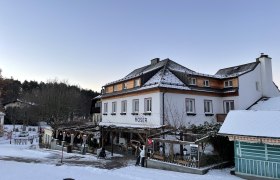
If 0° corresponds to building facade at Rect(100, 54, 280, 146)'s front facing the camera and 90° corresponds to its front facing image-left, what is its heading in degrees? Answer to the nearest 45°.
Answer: approximately 45°

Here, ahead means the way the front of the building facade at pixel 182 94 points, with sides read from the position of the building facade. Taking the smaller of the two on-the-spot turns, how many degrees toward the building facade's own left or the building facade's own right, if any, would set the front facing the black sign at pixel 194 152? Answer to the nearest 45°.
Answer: approximately 45° to the building facade's own left

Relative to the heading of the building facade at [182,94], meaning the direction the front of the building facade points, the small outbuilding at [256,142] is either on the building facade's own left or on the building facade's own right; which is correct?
on the building facade's own left
